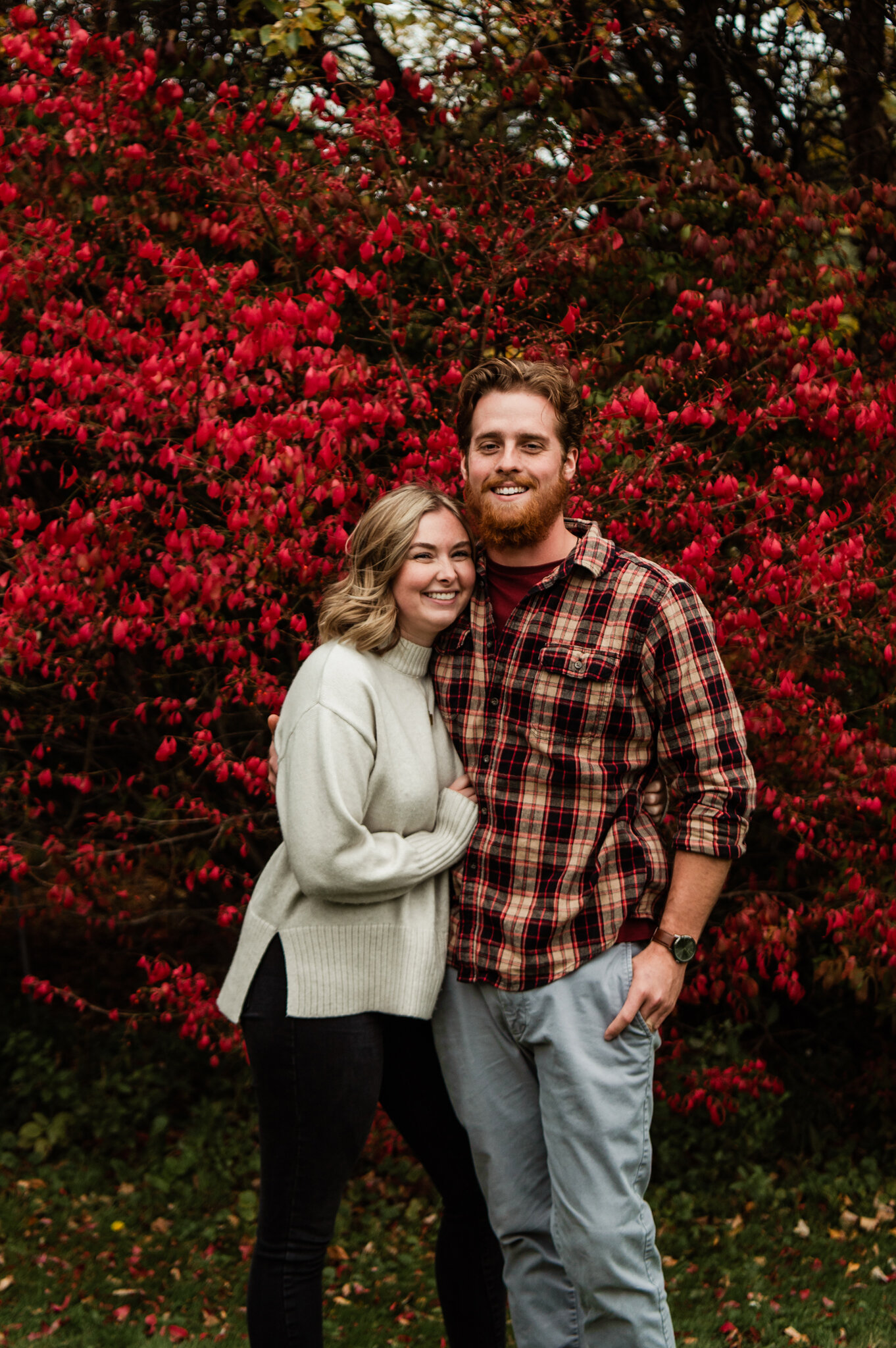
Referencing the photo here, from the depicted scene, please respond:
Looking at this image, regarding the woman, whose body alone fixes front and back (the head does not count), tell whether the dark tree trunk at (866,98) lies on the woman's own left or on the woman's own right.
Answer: on the woman's own left

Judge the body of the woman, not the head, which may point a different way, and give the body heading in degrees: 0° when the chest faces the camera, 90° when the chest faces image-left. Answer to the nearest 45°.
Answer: approximately 315°

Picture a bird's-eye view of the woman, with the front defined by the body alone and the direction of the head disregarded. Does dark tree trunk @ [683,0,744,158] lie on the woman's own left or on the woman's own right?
on the woman's own left

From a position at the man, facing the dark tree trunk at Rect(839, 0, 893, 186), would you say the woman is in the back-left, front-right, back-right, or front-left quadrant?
back-left
